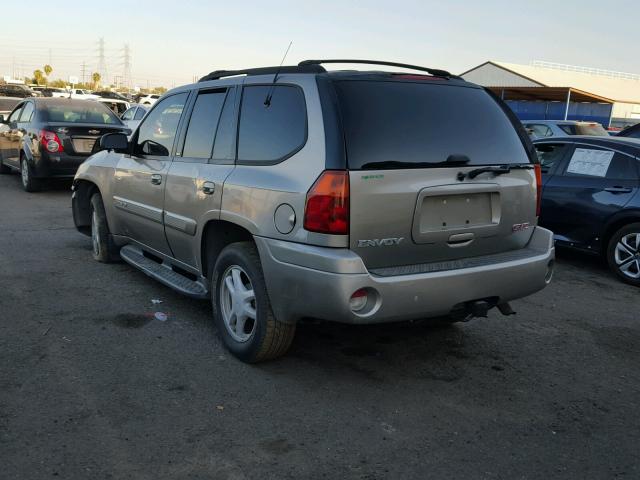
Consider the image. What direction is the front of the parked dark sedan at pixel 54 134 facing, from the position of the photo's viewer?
facing away from the viewer and to the left of the viewer

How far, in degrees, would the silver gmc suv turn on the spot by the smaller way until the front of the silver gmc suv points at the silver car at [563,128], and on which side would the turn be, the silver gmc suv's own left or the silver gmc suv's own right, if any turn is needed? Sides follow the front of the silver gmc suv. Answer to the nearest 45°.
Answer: approximately 90° to the silver gmc suv's own right

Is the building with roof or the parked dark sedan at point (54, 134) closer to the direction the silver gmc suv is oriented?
the parked dark sedan

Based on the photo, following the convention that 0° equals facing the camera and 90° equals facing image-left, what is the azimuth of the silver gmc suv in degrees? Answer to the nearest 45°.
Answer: approximately 135°

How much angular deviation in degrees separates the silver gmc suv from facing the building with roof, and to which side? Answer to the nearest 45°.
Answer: approximately 45° to its right

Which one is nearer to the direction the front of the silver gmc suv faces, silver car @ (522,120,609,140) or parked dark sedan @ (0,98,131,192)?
the parked dark sedan

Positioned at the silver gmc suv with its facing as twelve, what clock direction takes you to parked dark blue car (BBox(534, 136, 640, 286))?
The parked dark blue car is roughly at 3 o'clock from the silver gmc suv.

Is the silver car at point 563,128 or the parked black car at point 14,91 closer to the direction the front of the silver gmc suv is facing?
the parked black car

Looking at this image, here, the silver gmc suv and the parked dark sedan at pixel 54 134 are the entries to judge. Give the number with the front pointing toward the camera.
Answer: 0
